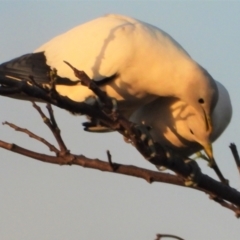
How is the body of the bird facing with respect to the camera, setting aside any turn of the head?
to the viewer's right
